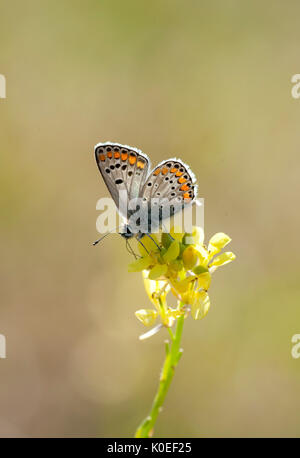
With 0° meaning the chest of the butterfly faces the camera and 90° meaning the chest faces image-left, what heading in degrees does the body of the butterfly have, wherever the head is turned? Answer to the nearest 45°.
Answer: approximately 90°
